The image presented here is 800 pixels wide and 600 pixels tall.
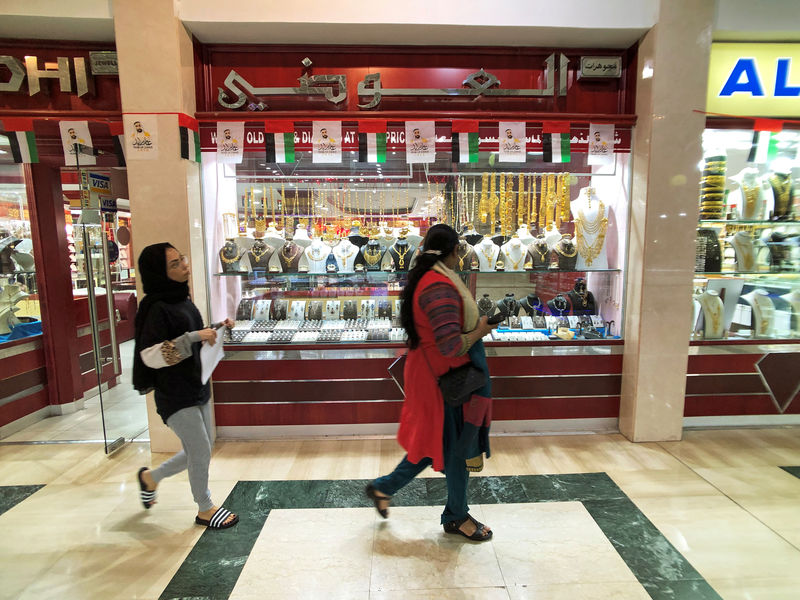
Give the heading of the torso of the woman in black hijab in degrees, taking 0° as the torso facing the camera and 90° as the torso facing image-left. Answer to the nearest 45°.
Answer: approximately 270°

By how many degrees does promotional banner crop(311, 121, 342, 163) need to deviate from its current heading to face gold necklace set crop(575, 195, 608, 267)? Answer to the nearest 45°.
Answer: approximately 90° to its left

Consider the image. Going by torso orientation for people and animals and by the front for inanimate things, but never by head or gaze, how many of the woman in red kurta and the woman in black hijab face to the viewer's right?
2

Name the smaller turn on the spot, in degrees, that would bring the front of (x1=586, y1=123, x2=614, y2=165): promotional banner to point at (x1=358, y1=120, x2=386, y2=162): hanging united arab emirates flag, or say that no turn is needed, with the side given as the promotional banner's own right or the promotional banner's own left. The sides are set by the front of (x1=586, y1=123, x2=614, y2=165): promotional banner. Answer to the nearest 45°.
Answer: approximately 45° to the promotional banner's own right

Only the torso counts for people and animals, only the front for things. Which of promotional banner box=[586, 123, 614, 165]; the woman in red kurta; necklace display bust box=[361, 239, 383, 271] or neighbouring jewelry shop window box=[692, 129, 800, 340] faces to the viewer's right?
the woman in red kurta

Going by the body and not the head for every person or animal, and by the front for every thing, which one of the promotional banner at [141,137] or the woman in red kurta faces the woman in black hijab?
the promotional banner

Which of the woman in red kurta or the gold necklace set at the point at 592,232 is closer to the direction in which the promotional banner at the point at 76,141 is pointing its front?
the woman in red kurta
